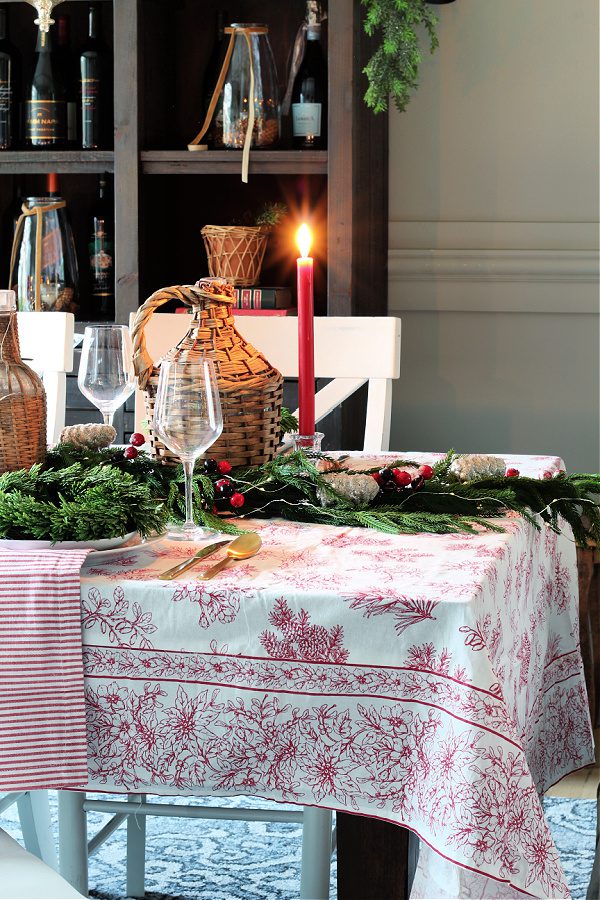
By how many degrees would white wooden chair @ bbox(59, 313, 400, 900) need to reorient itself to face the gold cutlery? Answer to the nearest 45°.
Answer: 0° — it already faces it

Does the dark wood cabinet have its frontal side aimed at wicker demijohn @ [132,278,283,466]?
yes

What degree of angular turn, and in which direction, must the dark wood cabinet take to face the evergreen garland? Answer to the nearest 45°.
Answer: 0° — it already faces it

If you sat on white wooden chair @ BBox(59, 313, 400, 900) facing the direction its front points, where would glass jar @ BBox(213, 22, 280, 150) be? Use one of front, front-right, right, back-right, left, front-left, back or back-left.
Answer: back

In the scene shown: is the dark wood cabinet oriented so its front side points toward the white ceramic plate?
yes

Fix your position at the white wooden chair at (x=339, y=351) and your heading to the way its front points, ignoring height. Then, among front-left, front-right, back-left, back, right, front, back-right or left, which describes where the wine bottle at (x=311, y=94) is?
back

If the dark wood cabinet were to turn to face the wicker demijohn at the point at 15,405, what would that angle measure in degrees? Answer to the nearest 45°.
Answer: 0° — it already faces it

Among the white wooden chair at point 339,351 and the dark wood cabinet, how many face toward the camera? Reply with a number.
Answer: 2

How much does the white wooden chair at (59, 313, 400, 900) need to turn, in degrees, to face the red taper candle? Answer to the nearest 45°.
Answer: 0° — it already faces it

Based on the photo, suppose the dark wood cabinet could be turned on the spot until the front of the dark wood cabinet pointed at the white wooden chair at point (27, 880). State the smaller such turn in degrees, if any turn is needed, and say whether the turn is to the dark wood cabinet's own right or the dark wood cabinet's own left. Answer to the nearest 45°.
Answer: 0° — it already faces it

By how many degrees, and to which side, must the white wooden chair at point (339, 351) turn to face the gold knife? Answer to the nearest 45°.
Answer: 0° — it already faces it

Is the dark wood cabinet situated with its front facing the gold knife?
yes
